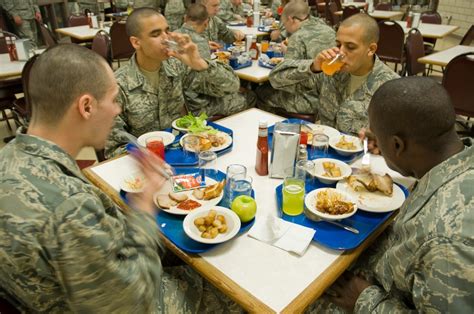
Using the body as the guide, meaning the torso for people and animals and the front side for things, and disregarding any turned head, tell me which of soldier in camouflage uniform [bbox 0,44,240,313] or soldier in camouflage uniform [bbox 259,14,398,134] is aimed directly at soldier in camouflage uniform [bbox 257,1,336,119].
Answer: soldier in camouflage uniform [bbox 0,44,240,313]

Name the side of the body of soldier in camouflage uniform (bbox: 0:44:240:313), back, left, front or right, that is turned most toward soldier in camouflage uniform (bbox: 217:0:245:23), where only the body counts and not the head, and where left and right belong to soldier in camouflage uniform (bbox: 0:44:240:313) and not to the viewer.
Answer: front

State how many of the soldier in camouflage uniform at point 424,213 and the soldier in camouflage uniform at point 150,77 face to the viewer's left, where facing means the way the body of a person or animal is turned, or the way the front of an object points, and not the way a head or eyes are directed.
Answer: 1

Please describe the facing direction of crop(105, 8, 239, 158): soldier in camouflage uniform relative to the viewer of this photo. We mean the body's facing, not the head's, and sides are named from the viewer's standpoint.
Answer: facing the viewer and to the right of the viewer

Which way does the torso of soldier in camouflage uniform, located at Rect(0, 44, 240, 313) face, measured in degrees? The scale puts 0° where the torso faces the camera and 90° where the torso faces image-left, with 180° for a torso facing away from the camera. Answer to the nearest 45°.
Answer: approximately 225°

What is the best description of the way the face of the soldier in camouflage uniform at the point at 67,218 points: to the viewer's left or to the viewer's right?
to the viewer's right

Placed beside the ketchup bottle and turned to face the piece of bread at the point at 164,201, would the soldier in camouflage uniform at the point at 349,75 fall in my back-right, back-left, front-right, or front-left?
back-right

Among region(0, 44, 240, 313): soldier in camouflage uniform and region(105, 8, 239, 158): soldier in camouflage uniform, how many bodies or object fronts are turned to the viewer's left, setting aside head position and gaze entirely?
0

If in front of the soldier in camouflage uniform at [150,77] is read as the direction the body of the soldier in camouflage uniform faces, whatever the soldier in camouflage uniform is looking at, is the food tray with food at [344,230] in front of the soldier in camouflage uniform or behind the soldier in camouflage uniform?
in front

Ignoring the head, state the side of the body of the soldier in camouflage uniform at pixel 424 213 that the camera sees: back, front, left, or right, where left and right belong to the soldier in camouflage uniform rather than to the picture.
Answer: left

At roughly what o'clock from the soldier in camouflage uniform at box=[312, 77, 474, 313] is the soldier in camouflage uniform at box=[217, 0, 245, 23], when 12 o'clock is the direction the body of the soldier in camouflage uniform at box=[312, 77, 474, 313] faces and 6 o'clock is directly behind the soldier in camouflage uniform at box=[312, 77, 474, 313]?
the soldier in camouflage uniform at box=[217, 0, 245, 23] is roughly at 2 o'clock from the soldier in camouflage uniform at box=[312, 77, 474, 313].

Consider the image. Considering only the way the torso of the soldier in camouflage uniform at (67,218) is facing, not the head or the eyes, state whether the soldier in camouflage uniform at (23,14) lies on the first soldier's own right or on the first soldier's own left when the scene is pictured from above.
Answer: on the first soldier's own left

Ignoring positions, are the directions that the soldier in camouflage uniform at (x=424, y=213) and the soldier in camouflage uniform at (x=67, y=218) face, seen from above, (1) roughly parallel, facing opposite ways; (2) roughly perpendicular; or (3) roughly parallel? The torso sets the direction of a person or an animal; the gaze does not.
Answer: roughly perpendicular

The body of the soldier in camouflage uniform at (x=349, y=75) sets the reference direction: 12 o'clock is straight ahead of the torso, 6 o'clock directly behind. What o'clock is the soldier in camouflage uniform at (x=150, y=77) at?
the soldier in camouflage uniform at (x=150, y=77) is roughly at 1 o'clock from the soldier in camouflage uniform at (x=349, y=75).
